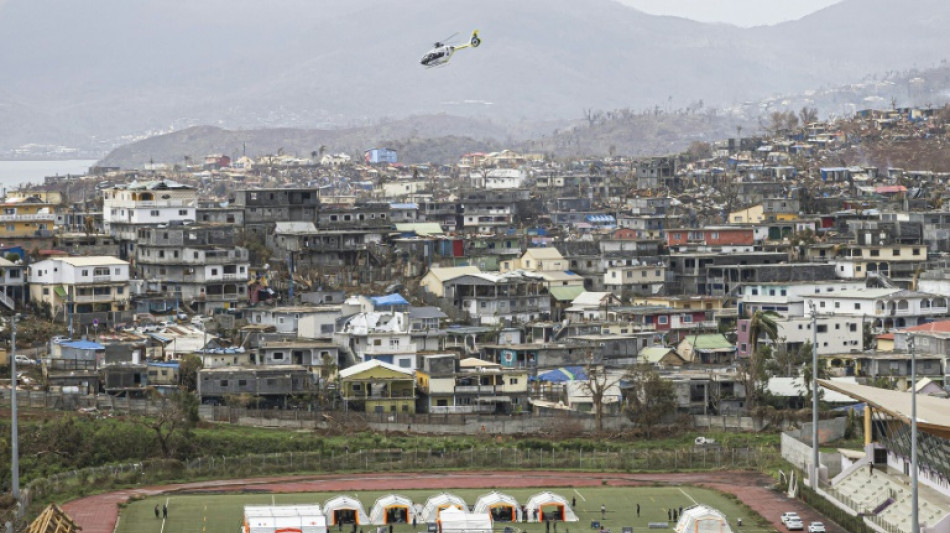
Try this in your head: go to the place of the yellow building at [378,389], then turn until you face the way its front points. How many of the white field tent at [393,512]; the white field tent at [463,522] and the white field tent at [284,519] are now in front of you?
3

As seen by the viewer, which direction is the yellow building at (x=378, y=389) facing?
toward the camera

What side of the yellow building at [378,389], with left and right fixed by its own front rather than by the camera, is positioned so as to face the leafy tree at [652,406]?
left

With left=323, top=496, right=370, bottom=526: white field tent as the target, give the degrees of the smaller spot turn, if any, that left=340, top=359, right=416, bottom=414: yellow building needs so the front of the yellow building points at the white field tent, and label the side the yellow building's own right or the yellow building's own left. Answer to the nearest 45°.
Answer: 0° — it already faces it

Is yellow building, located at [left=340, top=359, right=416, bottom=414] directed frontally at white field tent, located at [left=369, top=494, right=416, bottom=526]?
yes

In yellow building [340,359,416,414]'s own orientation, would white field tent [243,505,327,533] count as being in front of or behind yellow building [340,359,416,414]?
in front

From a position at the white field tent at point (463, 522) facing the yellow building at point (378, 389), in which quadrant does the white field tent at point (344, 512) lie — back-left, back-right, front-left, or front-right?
front-left

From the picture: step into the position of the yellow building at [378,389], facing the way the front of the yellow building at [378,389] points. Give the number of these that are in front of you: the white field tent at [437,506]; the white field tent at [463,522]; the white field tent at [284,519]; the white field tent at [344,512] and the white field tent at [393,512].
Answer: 5

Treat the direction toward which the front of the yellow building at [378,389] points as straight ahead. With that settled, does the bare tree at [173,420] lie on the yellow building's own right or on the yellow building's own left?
on the yellow building's own right

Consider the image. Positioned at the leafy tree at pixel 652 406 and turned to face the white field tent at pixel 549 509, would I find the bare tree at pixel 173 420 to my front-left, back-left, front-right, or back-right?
front-right
